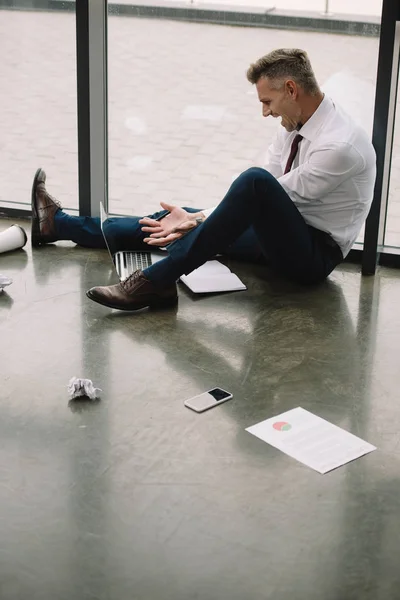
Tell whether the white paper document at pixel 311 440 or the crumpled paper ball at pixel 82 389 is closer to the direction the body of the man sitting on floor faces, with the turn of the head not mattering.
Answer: the crumpled paper ball

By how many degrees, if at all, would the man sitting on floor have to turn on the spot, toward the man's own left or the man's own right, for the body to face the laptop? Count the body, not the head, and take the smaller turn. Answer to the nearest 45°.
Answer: approximately 45° to the man's own right

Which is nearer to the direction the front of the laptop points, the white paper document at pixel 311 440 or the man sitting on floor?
the man sitting on floor

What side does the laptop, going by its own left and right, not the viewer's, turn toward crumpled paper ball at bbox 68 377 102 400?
right

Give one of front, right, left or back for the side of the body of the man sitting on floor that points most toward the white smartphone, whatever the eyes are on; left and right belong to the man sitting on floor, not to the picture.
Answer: left

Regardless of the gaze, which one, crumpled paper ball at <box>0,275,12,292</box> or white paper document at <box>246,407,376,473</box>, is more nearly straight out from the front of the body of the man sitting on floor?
the crumpled paper ball

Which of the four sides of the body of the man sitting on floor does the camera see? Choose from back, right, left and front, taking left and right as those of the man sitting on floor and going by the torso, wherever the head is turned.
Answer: left

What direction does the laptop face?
to the viewer's right

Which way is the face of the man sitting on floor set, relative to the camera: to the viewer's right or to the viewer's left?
to the viewer's left

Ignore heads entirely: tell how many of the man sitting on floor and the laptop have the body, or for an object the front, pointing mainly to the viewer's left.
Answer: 1

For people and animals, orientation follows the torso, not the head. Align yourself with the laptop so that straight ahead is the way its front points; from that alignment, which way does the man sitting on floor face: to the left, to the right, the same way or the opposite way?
the opposite way

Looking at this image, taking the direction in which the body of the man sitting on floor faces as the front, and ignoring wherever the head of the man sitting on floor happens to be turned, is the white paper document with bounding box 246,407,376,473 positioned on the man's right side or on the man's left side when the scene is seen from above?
on the man's left side
